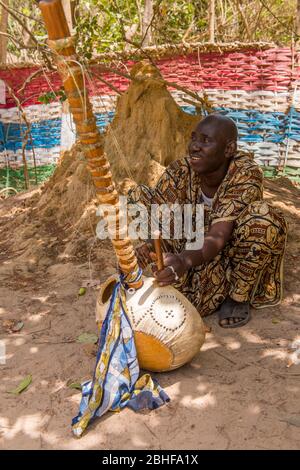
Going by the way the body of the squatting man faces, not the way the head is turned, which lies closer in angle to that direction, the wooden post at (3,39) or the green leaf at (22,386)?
the green leaf

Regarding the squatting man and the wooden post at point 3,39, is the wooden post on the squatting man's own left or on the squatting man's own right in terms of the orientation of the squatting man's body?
on the squatting man's own right

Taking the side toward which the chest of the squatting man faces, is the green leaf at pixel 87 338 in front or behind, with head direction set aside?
in front

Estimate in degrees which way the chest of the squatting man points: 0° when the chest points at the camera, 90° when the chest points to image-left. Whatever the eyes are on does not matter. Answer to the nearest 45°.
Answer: approximately 45°

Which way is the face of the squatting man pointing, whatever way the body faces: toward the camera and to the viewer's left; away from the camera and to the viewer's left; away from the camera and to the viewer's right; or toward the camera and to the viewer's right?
toward the camera and to the viewer's left

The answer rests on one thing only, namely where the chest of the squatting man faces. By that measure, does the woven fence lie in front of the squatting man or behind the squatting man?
behind

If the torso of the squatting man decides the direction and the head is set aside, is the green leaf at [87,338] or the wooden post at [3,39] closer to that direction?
the green leaf

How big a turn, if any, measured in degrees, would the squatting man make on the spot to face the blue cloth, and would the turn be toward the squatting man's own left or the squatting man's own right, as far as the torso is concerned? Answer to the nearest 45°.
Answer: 0° — they already face it

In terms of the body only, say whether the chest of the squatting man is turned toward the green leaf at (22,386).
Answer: yes
